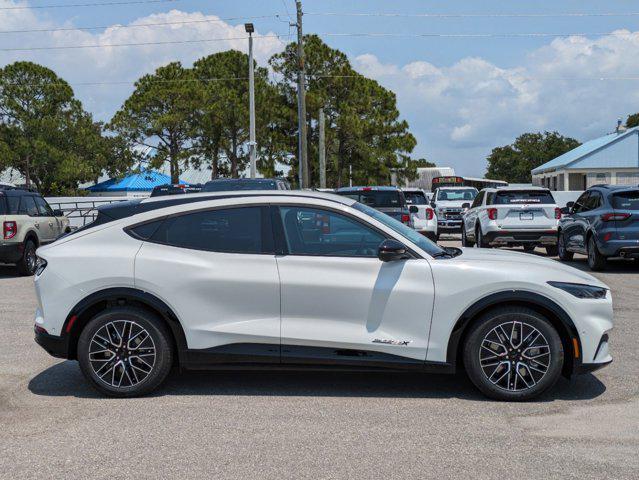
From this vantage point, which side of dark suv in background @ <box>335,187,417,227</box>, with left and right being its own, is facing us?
back

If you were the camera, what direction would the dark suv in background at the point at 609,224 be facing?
facing away from the viewer and to the left of the viewer

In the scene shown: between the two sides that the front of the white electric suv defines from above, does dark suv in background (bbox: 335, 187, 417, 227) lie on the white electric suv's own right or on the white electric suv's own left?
on the white electric suv's own left

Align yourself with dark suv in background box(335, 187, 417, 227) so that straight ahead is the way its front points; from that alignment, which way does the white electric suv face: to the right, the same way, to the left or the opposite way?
to the right

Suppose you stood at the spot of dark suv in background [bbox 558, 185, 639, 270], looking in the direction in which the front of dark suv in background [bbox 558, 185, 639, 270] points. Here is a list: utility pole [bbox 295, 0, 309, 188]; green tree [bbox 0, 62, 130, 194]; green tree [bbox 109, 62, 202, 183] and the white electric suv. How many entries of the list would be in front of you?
3

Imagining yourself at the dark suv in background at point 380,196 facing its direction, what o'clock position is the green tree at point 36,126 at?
The green tree is roughly at 11 o'clock from the dark suv in background.

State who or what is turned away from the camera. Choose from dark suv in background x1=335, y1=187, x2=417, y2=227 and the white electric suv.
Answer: the dark suv in background

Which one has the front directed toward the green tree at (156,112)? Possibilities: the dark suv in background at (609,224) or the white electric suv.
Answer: the dark suv in background

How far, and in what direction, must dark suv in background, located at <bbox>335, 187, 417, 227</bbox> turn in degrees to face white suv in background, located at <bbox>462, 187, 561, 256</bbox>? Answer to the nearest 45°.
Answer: approximately 45° to its right

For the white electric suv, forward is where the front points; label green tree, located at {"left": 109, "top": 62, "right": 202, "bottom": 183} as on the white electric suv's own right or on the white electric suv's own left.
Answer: on the white electric suv's own left

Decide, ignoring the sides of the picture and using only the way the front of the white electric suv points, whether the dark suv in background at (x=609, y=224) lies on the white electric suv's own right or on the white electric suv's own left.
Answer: on the white electric suv's own left

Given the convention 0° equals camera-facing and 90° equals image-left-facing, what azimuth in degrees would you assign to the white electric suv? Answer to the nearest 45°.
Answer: approximately 270°

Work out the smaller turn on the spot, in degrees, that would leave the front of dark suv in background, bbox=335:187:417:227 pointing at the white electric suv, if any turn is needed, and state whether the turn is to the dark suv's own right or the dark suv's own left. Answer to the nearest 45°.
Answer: approximately 180°

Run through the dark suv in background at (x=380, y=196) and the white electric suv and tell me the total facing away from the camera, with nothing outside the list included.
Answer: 1

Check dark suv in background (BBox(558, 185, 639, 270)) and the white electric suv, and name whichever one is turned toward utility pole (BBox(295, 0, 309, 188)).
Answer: the dark suv in background
